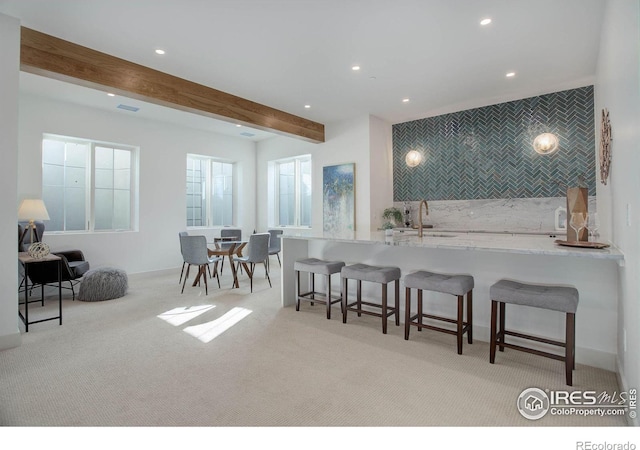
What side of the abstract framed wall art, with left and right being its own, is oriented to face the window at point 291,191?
right

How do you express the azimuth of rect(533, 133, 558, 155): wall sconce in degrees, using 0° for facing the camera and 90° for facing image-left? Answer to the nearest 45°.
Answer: approximately 0°

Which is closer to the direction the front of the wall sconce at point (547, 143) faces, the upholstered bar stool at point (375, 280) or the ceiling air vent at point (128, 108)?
the upholstered bar stool

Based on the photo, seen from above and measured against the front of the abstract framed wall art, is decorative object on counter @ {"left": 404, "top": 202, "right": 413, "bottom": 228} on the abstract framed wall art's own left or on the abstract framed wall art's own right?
on the abstract framed wall art's own left

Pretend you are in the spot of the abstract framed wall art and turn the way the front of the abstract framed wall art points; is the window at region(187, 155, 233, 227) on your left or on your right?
on your right

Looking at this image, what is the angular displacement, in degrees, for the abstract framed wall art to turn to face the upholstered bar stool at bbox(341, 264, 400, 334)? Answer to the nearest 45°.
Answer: approximately 45° to its left

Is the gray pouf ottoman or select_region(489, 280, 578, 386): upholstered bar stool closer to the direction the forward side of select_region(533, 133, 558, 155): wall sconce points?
the upholstered bar stool

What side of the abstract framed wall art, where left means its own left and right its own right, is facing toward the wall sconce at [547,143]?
left

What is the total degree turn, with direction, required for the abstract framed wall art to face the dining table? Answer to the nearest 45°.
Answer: approximately 45° to its right

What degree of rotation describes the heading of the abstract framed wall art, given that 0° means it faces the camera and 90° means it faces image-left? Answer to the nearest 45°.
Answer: approximately 45°
